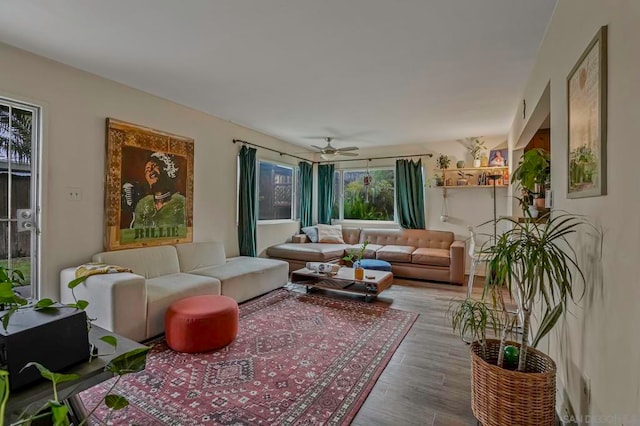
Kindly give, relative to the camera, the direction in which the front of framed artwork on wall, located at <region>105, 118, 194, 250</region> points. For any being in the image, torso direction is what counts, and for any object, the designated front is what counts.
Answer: facing the viewer and to the right of the viewer

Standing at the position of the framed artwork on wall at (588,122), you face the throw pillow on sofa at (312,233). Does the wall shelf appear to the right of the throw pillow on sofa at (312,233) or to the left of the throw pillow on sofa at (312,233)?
right

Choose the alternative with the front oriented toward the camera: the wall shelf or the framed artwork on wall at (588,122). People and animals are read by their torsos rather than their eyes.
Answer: the wall shelf

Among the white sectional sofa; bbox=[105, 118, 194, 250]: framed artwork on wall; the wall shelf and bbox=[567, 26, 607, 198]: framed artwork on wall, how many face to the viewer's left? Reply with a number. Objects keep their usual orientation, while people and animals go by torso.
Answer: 1

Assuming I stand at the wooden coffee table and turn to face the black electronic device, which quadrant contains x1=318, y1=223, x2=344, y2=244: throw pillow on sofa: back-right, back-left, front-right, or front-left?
back-right

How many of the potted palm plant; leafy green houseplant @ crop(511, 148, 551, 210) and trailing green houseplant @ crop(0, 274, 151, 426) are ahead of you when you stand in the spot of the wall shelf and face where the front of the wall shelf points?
3

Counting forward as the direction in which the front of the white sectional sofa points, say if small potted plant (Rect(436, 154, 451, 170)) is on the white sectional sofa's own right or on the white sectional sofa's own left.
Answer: on the white sectional sofa's own left

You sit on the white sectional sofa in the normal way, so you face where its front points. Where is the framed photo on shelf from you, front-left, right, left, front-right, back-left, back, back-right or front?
front-left

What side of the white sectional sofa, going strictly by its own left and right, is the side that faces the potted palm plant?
front

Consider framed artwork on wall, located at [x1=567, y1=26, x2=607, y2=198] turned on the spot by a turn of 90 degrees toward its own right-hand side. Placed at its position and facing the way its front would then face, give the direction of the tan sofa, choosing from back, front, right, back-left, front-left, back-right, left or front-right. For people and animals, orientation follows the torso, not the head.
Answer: front-left

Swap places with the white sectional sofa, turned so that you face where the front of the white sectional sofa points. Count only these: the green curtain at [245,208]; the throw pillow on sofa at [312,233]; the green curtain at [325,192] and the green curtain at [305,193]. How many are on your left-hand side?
4

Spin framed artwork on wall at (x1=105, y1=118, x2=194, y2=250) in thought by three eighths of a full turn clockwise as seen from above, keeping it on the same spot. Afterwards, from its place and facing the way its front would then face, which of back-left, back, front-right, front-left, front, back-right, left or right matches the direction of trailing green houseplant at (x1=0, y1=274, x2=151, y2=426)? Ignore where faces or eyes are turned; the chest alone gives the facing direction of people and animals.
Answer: left

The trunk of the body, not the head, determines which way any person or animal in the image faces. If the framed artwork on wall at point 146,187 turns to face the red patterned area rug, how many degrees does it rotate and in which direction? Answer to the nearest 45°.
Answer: approximately 45° to its right

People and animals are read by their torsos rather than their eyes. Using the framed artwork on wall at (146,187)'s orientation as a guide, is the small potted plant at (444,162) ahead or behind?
ahead

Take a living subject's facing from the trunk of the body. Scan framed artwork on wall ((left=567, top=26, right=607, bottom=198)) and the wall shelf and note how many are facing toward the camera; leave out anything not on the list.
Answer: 1

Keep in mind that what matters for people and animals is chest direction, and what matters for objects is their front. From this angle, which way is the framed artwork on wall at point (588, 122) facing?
to the viewer's left

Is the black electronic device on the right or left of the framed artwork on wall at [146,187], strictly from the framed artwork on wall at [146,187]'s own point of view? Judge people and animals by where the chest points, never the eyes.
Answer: on its right

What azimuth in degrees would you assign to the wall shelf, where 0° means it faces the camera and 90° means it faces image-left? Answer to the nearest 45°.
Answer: approximately 0°

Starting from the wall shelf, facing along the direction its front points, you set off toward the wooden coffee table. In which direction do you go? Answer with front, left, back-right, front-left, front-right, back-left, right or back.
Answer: front-right

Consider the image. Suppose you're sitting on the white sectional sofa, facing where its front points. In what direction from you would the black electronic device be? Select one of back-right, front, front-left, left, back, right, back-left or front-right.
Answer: front-right

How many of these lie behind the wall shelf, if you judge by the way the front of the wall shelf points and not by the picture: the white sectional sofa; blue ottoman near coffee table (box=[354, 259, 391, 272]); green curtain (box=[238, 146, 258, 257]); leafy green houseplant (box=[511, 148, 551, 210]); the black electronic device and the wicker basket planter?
0
